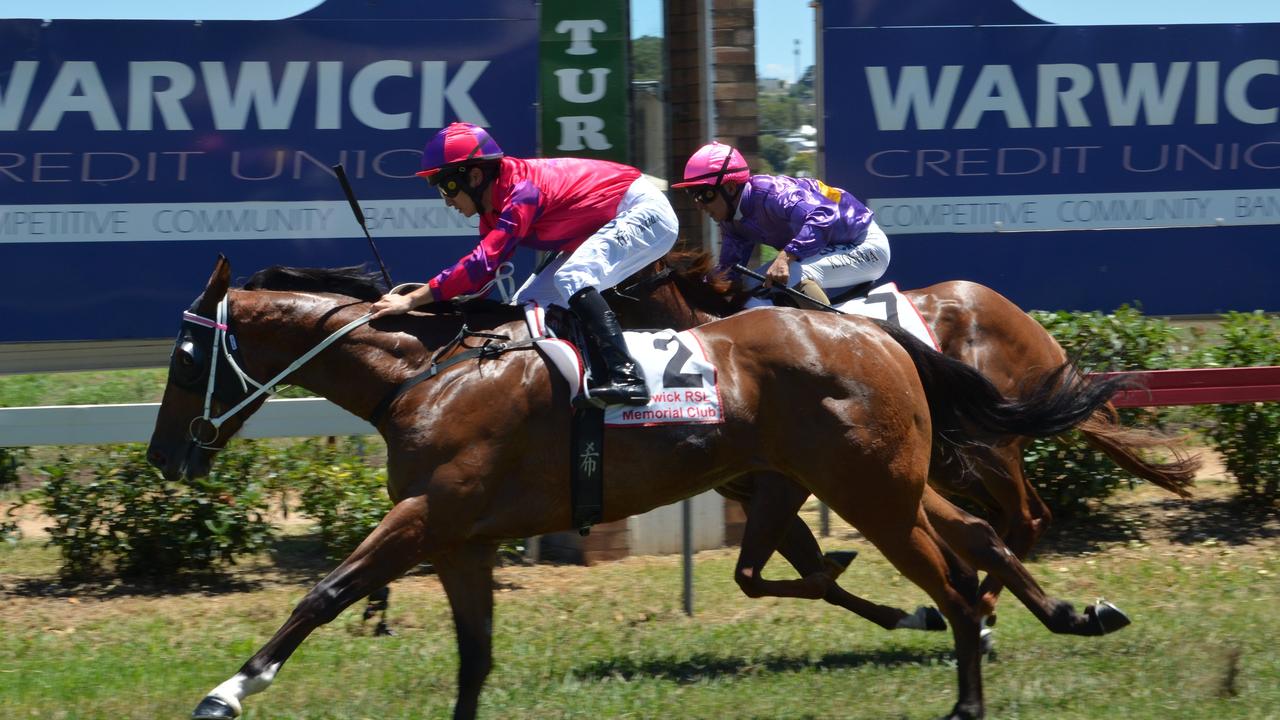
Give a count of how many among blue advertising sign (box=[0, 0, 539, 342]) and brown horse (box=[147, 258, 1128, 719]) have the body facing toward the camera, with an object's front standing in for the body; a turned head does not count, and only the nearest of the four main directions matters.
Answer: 1

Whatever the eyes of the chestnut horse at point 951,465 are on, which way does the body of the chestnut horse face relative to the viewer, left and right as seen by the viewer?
facing to the left of the viewer

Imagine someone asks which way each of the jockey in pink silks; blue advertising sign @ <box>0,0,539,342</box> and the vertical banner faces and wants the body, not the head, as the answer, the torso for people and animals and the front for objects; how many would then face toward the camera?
2

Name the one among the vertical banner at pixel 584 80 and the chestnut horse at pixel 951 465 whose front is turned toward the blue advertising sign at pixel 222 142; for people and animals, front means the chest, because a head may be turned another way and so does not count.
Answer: the chestnut horse

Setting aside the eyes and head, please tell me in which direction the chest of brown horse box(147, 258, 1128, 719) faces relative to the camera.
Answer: to the viewer's left

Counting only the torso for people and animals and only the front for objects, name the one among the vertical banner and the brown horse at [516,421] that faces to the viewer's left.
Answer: the brown horse

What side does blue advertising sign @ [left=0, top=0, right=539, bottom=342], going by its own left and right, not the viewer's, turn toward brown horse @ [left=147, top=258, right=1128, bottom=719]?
front

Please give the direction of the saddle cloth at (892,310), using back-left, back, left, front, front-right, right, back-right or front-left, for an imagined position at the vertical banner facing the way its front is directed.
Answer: front-left

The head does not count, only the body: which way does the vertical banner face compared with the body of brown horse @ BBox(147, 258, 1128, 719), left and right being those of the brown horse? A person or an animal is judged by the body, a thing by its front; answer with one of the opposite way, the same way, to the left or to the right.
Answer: to the left

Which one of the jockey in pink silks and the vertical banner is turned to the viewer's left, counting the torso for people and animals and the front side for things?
the jockey in pink silks
